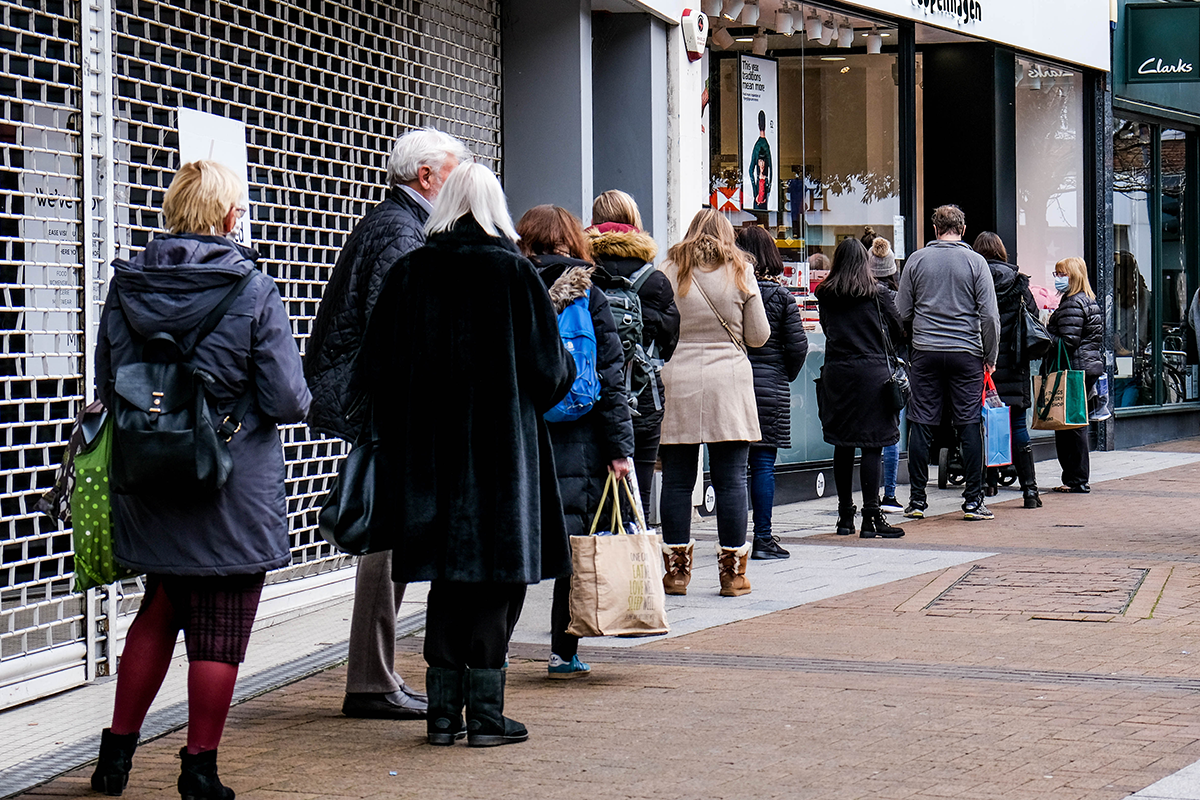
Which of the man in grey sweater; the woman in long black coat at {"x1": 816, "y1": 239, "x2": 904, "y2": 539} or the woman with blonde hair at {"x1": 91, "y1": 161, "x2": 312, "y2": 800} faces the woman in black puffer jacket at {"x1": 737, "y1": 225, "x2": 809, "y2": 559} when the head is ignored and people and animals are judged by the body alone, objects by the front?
the woman with blonde hair

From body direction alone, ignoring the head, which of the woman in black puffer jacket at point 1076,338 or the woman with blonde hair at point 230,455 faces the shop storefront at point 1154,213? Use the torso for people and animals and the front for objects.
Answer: the woman with blonde hair

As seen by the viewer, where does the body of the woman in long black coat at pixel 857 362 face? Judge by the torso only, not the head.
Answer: away from the camera

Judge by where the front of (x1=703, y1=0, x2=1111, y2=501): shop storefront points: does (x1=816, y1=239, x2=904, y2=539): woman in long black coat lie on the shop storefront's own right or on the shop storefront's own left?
on the shop storefront's own right

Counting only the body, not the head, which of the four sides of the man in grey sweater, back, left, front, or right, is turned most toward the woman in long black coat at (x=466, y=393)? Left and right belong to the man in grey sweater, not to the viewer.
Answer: back

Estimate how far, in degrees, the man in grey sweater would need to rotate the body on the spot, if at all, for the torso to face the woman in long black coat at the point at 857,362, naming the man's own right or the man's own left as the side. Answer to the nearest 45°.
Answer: approximately 135° to the man's own left

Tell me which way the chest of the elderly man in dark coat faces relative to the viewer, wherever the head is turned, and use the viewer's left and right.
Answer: facing to the right of the viewer

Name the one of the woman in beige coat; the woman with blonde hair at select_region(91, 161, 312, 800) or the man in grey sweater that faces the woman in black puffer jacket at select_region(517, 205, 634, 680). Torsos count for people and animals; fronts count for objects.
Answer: the woman with blonde hair

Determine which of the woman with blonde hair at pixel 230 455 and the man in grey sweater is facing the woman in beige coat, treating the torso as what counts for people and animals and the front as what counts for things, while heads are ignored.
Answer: the woman with blonde hair

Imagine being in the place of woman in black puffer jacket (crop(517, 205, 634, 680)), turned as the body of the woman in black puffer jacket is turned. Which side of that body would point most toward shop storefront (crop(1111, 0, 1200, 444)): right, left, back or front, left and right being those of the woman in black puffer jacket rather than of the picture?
front

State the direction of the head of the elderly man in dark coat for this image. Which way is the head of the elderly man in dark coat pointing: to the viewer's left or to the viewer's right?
to the viewer's right

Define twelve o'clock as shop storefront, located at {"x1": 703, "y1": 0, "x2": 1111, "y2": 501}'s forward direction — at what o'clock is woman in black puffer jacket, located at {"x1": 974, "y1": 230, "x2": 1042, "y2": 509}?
The woman in black puffer jacket is roughly at 1 o'clock from the shop storefront.

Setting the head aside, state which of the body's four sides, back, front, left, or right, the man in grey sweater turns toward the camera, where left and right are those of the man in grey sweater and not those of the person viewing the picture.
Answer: back
